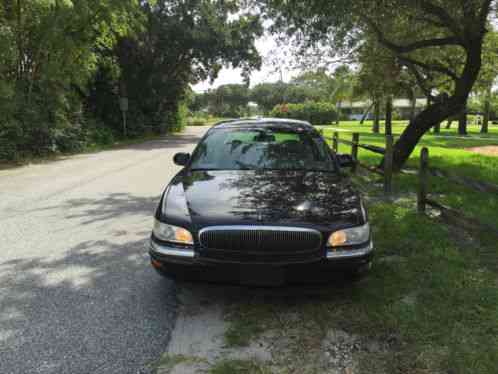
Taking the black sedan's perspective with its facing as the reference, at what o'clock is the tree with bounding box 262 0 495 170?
The tree is roughly at 7 o'clock from the black sedan.

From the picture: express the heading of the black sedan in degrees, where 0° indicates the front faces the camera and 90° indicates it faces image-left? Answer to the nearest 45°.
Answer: approximately 0°

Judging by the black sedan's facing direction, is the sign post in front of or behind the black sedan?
behind

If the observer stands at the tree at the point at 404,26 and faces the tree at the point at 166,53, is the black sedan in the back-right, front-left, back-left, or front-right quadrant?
back-left

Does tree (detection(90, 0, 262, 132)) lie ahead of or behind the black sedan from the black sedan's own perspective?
behind

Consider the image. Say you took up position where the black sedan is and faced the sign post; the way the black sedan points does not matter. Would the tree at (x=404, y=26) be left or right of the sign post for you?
right
